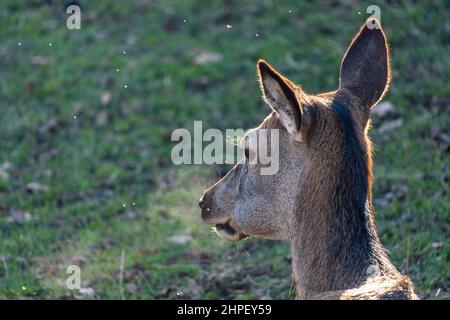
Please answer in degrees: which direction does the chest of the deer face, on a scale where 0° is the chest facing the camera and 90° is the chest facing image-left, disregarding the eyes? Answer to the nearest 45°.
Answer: approximately 135°
